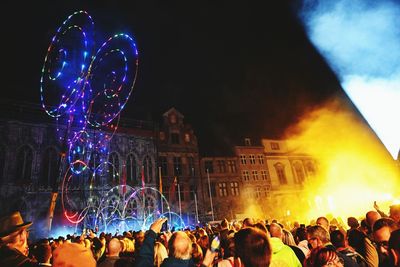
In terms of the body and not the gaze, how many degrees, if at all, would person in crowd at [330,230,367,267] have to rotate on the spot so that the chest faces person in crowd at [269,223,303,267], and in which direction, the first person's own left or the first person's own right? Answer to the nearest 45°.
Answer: approximately 135° to the first person's own left

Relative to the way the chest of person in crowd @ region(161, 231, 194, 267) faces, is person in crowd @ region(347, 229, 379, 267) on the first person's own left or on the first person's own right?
on the first person's own right

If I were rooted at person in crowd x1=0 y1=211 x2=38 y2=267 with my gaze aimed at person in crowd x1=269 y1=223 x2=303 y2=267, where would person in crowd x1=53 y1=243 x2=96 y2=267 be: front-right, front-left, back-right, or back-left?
front-right

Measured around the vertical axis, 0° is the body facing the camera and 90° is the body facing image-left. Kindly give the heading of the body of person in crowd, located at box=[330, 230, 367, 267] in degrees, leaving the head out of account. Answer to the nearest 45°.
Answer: approximately 180°

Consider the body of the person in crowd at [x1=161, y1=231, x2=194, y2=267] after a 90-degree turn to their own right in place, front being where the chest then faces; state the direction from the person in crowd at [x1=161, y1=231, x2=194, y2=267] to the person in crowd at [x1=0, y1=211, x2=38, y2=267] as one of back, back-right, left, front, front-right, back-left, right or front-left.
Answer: back

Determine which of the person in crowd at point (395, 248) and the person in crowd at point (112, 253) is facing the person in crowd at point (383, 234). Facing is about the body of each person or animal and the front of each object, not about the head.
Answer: the person in crowd at point (395, 248)

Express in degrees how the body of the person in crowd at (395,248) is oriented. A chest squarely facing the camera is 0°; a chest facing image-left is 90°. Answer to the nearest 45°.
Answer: approximately 180°

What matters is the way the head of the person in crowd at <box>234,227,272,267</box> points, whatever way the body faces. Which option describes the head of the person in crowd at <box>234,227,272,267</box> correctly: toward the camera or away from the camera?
away from the camera

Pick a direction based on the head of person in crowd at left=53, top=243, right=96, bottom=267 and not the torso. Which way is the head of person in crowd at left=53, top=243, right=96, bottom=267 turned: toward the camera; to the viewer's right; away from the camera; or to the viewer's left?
away from the camera

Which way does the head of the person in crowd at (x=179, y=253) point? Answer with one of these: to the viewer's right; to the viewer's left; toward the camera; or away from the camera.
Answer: away from the camera

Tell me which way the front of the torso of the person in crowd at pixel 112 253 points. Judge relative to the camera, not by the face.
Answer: away from the camera

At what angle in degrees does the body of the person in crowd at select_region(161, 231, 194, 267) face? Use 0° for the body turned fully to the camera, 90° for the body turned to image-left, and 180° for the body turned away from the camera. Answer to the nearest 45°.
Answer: approximately 180°
